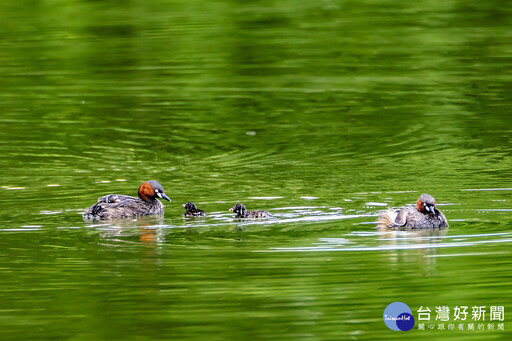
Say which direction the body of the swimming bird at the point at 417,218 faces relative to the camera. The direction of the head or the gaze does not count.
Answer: to the viewer's right

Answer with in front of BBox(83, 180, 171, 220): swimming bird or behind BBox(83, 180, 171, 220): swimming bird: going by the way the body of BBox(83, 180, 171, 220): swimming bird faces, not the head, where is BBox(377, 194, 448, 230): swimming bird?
in front

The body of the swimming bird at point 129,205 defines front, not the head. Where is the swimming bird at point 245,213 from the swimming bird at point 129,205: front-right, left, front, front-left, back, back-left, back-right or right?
front-right

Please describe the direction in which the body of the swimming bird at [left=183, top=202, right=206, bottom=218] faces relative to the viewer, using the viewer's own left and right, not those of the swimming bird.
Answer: facing to the left of the viewer

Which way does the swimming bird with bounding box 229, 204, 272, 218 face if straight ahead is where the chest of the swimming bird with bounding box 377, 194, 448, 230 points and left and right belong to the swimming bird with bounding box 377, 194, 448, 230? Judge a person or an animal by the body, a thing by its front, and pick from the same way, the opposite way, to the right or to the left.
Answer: the opposite way

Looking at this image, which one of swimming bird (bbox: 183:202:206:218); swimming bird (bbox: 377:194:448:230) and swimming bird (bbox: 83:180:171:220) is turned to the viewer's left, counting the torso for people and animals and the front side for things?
swimming bird (bbox: 183:202:206:218)

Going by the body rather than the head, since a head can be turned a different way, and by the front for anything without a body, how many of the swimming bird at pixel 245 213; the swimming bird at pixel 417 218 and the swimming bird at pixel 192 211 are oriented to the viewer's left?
2

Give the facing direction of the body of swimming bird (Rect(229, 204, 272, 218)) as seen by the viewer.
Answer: to the viewer's left

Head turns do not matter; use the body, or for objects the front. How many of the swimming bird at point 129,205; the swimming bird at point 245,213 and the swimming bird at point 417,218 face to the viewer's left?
1

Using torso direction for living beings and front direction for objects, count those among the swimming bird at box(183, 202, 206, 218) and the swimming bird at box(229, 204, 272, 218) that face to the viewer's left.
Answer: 2

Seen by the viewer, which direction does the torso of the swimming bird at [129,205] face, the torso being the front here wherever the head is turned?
to the viewer's right

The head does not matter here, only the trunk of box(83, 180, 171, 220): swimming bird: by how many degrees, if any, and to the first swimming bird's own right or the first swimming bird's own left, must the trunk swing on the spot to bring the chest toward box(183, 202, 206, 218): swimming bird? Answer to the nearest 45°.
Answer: approximately 45° to the first swimming bird's own right

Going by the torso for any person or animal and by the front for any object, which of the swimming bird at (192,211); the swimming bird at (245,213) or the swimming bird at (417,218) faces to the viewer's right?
the swimming bird at (417,218)

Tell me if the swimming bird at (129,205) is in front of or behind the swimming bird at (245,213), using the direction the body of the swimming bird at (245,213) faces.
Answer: in front

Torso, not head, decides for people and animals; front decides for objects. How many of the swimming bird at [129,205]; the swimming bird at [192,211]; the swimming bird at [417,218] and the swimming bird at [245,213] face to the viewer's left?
2
